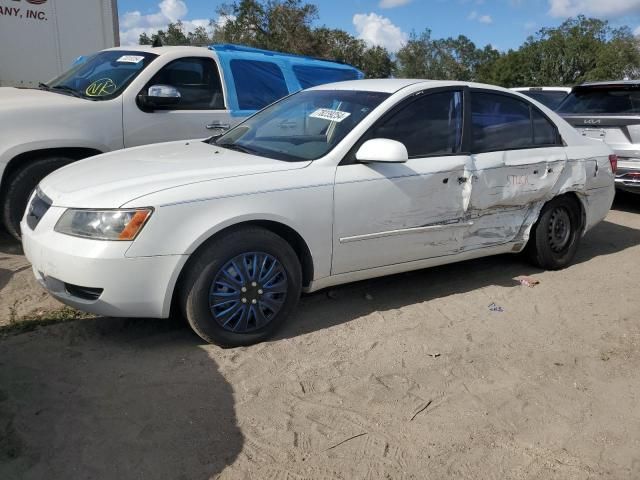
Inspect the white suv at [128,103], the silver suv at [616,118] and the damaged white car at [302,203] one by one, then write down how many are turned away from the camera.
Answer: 1

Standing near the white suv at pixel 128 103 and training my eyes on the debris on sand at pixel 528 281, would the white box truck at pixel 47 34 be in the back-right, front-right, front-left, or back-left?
back-left

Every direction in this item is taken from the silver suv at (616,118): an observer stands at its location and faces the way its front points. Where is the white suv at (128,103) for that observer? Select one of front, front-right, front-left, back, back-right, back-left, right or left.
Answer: back-left

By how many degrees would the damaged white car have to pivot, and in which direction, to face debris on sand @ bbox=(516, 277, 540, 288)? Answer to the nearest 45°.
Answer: approximately 180°

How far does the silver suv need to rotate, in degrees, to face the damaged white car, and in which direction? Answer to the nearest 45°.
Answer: approximately 180°

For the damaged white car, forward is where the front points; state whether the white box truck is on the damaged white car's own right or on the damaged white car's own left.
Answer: on the damaged white car's own right

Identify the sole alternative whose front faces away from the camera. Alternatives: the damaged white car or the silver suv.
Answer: the silver suv

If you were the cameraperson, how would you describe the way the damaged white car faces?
facing the viewer and to the left of the viewer

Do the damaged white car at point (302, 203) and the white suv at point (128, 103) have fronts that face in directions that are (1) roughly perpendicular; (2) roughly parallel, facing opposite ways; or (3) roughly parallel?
roughly parallel

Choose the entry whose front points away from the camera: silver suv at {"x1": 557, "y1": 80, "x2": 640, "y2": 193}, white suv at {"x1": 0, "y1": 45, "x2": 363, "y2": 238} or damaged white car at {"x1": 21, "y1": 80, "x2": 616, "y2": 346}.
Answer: the silver suv

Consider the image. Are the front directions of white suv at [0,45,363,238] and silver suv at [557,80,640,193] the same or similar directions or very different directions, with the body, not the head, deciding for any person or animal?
very different directions

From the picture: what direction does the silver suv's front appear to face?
away from the camera

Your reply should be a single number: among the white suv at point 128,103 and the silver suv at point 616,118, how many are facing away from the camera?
1

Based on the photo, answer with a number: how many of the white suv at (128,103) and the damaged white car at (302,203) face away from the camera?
0

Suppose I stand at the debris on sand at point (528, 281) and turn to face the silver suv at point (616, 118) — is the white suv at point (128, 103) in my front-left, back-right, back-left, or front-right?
back-left
